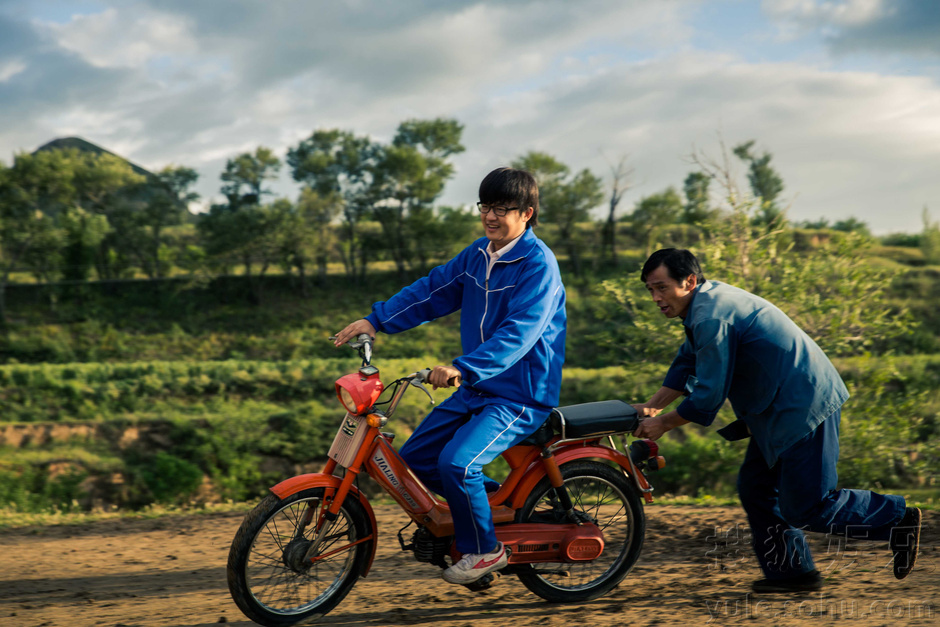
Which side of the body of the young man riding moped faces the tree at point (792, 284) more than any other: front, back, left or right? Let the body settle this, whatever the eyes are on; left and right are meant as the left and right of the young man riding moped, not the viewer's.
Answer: back

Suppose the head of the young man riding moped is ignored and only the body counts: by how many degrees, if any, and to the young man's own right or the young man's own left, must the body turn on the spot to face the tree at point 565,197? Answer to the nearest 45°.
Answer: approximately 135° to the young man's own right

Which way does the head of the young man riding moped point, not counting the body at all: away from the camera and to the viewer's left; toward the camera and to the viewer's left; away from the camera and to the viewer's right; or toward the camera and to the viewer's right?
toward the camera and to the viewer's left

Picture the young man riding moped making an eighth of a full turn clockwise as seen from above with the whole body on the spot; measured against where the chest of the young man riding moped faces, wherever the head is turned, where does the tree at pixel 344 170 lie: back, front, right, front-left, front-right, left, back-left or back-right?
right

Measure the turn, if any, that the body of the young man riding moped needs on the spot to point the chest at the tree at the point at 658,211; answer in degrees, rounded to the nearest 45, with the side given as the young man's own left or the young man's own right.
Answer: approximately 135° to the young man's own right

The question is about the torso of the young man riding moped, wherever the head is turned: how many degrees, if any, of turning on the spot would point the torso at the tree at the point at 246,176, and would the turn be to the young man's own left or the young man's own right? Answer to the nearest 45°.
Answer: approximately 135° to the young man's own right

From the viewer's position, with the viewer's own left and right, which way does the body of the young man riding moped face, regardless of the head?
facing the viewer and to the left of the viewer

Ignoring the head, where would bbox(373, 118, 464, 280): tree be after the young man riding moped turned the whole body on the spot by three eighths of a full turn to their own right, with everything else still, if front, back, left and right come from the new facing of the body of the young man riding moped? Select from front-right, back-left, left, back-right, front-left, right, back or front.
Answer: front
